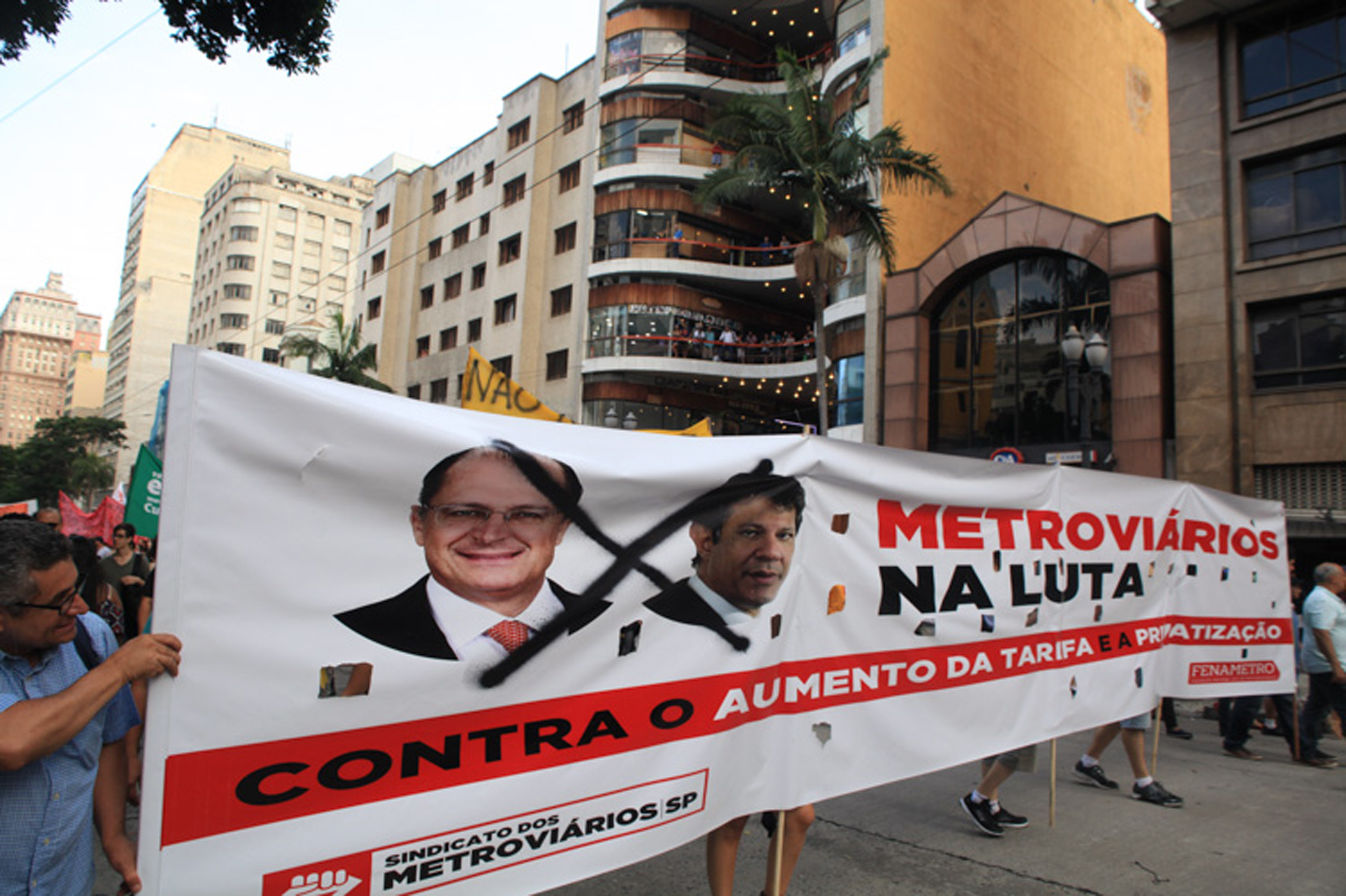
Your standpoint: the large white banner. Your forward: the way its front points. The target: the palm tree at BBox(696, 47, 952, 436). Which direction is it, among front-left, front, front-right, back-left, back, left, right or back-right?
back-left

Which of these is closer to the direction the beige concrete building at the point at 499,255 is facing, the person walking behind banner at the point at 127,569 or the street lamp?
the person walking behind banner

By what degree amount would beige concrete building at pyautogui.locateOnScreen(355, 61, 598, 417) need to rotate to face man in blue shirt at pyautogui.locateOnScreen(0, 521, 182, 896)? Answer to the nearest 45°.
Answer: approximately 45° to its left

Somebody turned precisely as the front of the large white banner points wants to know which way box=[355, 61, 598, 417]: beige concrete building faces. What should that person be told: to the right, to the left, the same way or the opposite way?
to the right

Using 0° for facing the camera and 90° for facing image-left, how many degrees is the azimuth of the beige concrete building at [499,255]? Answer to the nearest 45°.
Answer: approximately 45°

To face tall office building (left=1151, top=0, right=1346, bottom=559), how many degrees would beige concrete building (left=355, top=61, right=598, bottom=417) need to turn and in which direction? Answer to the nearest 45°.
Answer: approximately 90° to its left

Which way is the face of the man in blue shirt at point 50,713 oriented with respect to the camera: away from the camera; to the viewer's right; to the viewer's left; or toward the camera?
to the viewer's right

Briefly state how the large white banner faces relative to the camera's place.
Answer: facing the viewer and to the right of the viewer

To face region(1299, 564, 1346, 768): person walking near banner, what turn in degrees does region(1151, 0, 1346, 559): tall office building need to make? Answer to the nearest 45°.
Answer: approximately 45° to its left
